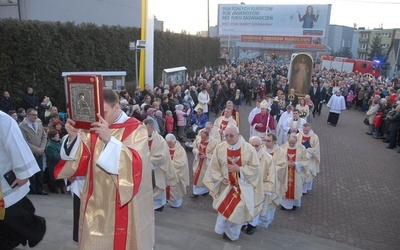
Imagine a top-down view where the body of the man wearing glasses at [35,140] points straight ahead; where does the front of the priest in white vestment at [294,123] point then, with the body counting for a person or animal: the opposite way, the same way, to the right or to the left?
to the right

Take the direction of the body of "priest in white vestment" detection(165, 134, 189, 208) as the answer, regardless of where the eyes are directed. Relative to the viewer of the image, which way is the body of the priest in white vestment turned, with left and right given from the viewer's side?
facing the viewer and to the left of the viewer

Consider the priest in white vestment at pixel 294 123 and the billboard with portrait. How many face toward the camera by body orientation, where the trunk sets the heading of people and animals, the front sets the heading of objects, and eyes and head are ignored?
2

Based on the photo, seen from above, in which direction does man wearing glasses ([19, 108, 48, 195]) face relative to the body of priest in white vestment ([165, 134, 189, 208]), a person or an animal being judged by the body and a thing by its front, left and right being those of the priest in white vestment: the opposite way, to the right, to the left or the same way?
to the left

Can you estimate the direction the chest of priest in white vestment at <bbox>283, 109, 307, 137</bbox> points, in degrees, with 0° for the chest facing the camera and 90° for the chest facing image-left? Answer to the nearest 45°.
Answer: approximately 0°

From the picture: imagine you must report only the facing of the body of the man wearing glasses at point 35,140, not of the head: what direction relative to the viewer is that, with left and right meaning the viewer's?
facing the viewer and to the right of the viewer

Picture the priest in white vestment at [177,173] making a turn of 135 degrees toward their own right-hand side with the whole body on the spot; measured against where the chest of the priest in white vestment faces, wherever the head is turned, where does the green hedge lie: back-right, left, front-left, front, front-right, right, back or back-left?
front-left

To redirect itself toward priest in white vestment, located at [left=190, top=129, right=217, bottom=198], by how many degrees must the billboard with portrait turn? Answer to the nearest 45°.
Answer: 0° — it already faces them

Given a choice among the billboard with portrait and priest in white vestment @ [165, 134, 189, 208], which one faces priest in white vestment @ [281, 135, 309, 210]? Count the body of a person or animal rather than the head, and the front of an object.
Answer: the billboard with portrait

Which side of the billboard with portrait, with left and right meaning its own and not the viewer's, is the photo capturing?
front

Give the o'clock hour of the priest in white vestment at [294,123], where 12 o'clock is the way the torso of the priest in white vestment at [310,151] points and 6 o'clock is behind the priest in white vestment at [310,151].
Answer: the priest in white vestment at [294,123] is roughly at 4 o'clock from the priest in white vestment at [310,151].

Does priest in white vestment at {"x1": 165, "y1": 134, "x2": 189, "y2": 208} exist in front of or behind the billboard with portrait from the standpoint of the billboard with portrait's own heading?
in front

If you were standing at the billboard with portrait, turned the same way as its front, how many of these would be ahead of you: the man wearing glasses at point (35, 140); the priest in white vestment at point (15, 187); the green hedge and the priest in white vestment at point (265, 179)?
4

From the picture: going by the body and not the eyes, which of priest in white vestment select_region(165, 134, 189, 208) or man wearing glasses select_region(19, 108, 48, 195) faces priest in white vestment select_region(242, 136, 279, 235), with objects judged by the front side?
the man wearing glasses

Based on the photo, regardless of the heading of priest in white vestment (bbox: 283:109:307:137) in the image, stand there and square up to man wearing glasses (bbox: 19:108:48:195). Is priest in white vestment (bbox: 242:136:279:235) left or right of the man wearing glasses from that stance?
left
